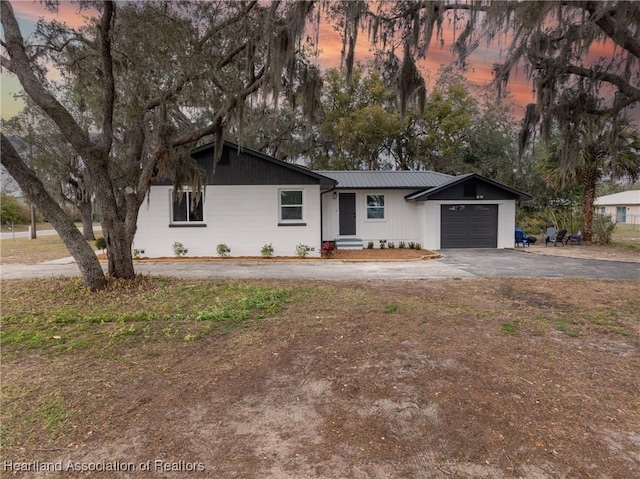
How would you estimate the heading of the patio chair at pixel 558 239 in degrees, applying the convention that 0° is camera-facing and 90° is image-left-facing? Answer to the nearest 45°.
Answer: approximately 90°

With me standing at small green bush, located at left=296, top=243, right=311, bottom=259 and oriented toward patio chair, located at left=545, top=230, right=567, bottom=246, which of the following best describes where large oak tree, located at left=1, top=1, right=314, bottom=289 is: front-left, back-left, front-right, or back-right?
back-right

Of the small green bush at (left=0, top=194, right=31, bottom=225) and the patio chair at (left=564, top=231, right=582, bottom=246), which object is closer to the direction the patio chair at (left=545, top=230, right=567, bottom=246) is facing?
the small green bush
